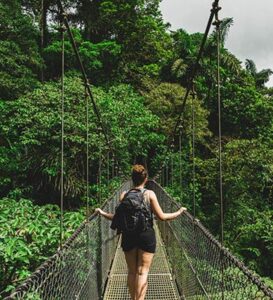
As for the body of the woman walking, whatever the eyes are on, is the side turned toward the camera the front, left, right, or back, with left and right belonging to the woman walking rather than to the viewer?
back

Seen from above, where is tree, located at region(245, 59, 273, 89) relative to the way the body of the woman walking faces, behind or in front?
in front

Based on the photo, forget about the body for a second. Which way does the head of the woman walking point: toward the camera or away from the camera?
away from the camera
